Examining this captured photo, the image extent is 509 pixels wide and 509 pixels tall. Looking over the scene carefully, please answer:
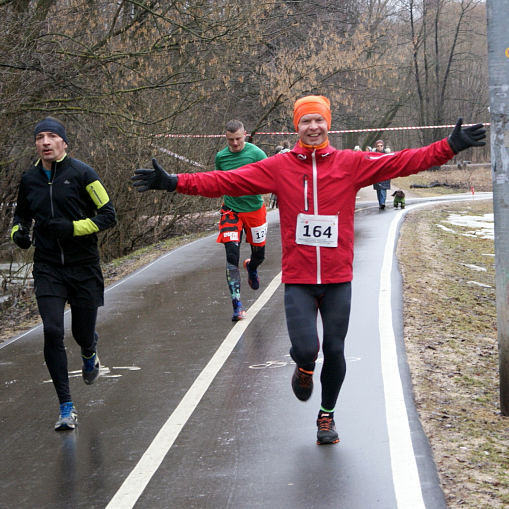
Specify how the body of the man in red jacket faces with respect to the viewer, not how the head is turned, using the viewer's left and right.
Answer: facing the viewer

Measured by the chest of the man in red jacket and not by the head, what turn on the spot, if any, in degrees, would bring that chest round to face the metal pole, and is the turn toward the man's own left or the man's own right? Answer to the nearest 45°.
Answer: approximately 135° to the man's own left

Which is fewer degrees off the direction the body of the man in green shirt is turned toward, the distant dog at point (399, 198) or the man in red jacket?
the man in red jacket

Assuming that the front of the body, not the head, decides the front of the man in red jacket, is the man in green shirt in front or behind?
behind

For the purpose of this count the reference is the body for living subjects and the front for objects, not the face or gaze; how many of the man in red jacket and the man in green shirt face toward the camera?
2

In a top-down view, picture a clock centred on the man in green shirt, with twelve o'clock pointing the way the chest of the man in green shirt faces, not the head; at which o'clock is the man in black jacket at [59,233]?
The man in black jacket is roughly at 1 o'clock from the man in green shirt.

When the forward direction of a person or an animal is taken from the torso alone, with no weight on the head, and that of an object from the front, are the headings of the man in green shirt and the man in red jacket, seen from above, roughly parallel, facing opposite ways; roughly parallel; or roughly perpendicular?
roughly parallel

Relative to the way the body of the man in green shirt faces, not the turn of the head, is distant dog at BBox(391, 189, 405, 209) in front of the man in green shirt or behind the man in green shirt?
behind

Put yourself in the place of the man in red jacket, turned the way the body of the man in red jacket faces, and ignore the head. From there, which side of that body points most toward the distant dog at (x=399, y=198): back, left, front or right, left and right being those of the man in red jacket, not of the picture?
back

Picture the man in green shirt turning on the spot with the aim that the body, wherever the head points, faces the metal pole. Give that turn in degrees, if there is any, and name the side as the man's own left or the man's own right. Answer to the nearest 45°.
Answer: approximately 45° to the man's own left

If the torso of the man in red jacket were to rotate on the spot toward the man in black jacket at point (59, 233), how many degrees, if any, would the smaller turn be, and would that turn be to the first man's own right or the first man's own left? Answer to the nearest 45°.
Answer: approximately 90° to the first man's own right

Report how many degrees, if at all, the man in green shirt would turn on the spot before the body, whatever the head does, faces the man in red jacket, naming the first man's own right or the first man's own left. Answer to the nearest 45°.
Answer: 0° — they already face them
